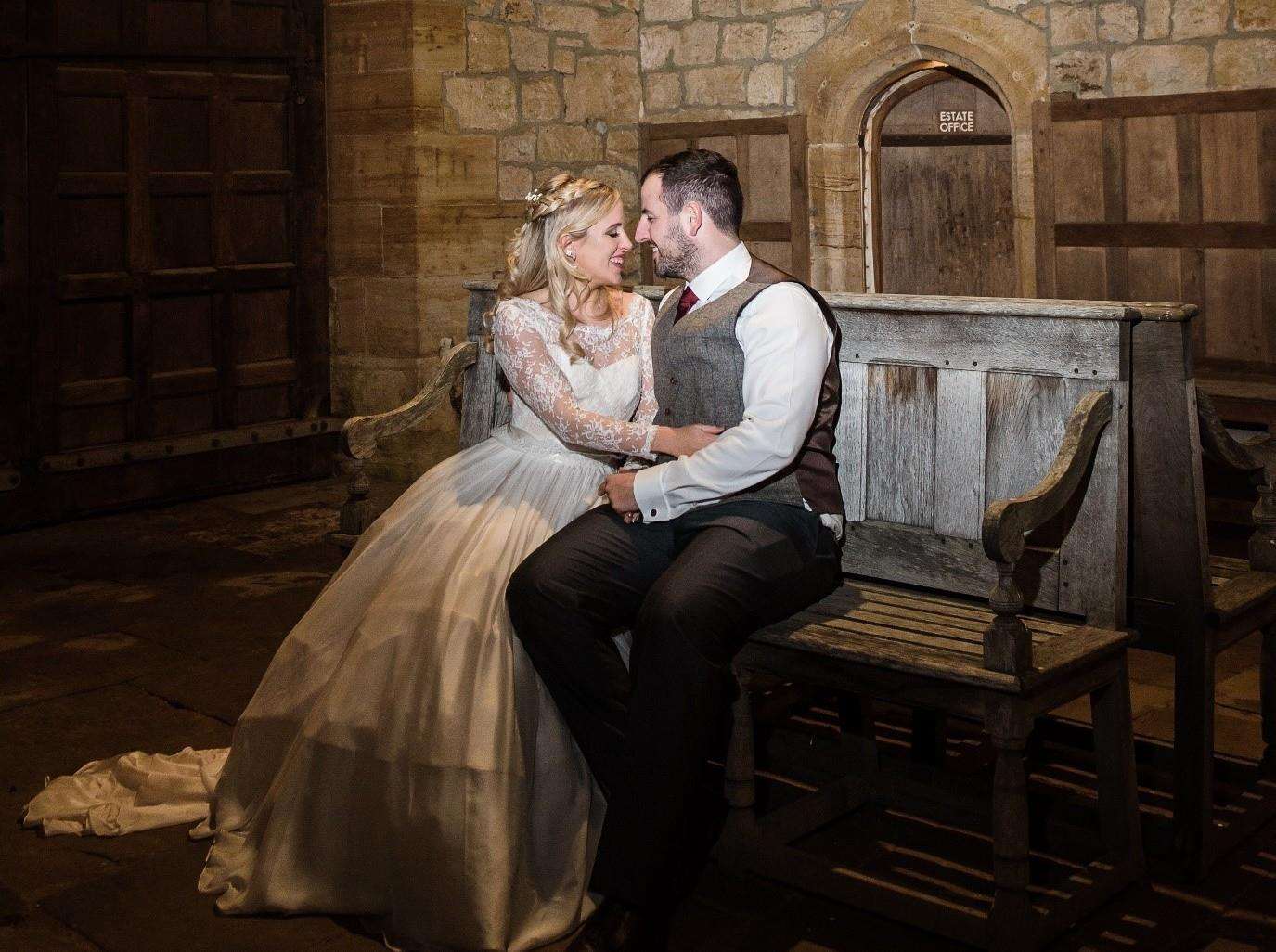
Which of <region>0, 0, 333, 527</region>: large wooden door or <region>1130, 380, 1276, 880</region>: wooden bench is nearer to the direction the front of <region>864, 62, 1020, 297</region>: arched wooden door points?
the wooden bench

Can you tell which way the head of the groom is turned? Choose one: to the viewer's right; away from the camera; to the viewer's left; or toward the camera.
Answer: to the viewer's left

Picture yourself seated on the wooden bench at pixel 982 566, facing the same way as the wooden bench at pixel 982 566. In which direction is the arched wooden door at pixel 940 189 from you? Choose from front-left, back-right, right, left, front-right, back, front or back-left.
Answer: back-right

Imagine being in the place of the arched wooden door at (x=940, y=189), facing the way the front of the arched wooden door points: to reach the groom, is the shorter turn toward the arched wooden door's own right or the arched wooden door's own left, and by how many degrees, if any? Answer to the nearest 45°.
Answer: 0° — it already faces them

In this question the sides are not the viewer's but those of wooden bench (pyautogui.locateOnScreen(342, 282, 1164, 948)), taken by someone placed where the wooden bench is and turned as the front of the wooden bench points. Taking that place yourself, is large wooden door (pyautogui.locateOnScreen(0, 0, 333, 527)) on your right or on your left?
on your right

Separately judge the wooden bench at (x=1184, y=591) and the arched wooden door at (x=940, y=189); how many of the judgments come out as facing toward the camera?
1
